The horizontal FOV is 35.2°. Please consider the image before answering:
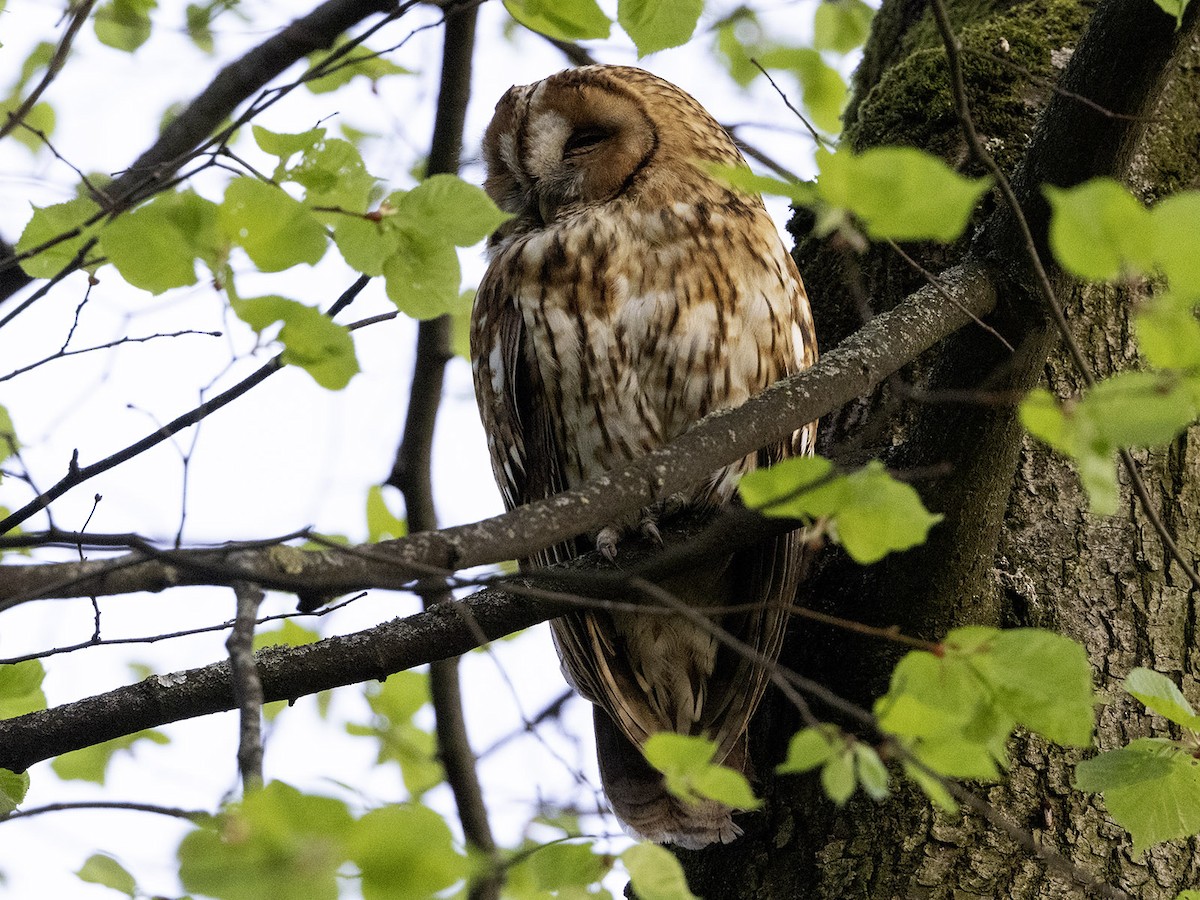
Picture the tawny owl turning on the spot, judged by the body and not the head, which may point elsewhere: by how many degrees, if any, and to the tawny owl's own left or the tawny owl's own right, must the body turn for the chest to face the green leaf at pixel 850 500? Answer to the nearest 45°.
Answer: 0° — it already faces it

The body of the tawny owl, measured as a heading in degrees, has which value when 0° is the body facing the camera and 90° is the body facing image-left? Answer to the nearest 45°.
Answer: approximately 0°

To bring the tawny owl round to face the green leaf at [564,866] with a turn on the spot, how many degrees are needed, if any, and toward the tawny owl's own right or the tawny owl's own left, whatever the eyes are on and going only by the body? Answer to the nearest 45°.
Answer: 0° — it already faces it

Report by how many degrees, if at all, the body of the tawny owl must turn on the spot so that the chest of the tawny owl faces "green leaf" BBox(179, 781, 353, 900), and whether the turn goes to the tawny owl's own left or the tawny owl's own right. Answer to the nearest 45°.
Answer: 0° — it already faces it

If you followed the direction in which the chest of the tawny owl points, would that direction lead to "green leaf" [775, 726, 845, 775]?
yes
